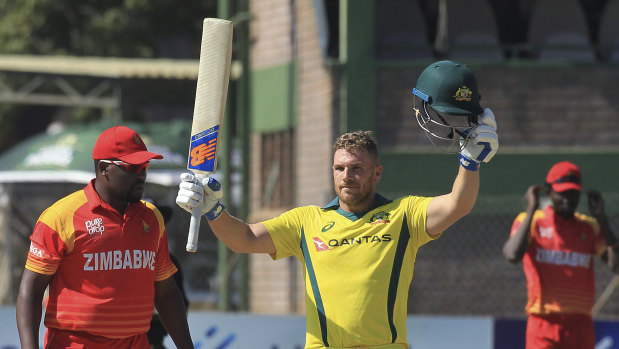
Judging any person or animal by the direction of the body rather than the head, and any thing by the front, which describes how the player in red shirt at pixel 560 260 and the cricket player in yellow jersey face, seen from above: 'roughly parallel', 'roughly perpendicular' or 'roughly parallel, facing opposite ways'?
roughly parallel

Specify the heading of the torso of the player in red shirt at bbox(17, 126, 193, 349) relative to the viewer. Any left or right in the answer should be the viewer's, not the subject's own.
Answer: facing the viewer and to the right of the viewer

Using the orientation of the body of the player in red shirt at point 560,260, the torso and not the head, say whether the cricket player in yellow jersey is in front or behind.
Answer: in front

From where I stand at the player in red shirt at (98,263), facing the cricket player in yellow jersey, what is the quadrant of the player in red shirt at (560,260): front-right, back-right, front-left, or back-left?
front-left

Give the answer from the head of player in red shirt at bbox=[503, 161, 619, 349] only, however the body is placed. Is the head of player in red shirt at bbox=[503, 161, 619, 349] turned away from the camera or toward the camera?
toward the camera

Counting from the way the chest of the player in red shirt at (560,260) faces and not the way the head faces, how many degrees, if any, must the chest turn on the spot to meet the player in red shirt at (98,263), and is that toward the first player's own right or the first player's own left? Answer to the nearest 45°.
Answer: approximately 45° to the first player's own right

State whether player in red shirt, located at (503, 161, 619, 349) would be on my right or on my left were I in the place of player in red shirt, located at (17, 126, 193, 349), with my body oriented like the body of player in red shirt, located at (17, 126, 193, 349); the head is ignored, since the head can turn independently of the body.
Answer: on my left

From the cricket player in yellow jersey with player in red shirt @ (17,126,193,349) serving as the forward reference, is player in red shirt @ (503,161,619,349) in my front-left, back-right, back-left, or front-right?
back-right

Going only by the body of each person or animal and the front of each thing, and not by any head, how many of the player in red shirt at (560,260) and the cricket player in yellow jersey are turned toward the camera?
2

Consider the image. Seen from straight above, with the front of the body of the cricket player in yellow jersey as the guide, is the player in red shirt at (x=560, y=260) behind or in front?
behind

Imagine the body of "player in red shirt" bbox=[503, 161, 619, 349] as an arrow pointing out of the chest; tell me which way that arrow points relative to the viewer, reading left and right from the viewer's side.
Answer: facing the viewer

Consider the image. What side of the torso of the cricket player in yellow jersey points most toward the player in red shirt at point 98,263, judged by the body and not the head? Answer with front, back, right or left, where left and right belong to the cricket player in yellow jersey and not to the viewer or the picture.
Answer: right

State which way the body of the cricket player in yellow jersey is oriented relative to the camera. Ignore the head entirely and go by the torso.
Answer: toward the camera
